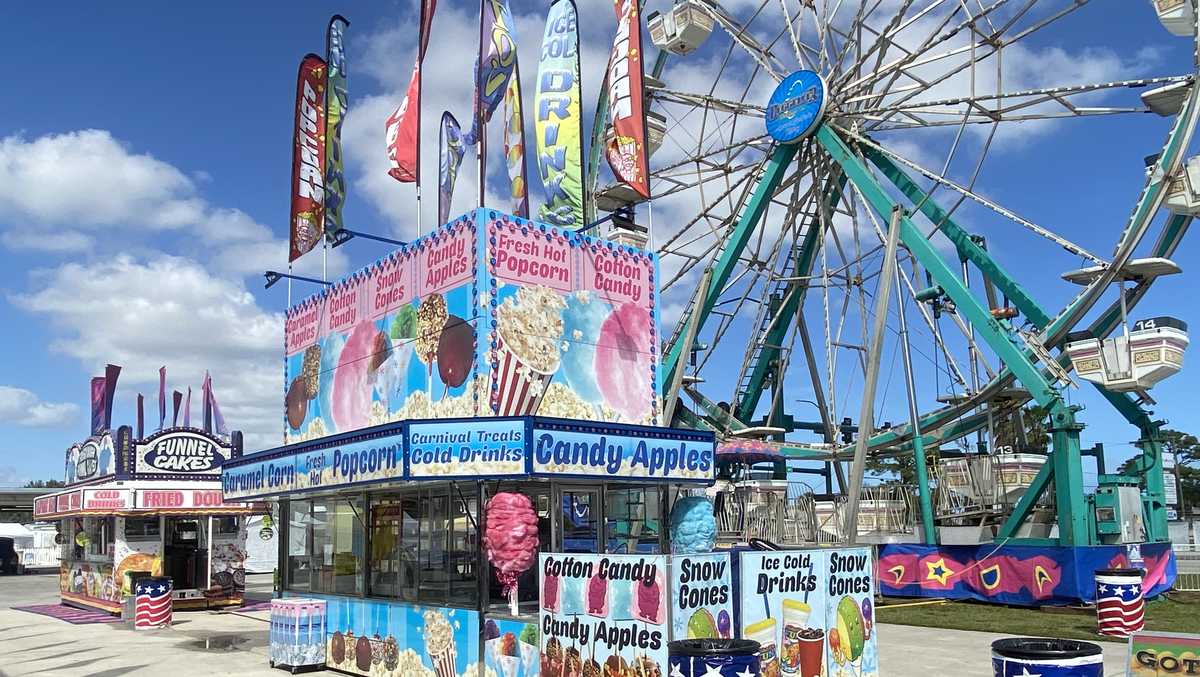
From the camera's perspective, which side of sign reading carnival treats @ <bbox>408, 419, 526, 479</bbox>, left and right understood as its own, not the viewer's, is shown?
front

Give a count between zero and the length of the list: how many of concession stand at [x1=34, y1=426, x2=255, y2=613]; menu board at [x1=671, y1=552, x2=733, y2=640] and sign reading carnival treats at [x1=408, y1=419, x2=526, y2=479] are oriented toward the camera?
3

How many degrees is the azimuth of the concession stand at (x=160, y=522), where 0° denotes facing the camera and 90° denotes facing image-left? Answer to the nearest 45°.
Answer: approximately 0°

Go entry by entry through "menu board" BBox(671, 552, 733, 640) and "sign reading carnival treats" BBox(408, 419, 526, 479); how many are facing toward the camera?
2

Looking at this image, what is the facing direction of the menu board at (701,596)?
toward the camera

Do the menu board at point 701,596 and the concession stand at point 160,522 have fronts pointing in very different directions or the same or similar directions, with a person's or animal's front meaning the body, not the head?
same or similar directions

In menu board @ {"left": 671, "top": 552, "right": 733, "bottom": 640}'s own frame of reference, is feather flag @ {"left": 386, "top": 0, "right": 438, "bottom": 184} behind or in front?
behind

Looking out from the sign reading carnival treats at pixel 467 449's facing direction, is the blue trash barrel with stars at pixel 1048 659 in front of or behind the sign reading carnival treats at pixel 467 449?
in front
